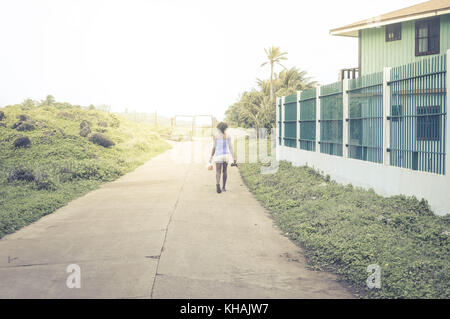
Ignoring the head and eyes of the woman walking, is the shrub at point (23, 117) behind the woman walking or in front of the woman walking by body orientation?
in front

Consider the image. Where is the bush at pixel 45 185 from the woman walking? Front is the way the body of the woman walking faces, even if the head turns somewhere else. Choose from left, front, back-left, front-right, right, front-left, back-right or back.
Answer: left

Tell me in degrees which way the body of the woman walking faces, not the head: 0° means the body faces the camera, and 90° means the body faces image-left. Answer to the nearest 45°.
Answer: approximately 180°

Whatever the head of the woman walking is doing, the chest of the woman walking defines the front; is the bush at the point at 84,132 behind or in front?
in front

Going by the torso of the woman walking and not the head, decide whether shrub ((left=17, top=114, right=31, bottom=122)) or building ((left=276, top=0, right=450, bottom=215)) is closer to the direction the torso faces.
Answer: the shrub

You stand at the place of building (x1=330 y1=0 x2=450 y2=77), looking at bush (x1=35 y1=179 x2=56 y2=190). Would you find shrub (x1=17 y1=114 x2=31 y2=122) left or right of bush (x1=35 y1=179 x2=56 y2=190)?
right

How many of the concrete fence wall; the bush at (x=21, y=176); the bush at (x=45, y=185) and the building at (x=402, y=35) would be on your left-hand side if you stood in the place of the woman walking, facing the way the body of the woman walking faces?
2

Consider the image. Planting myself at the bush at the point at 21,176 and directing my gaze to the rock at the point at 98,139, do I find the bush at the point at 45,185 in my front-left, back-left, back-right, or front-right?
back-right

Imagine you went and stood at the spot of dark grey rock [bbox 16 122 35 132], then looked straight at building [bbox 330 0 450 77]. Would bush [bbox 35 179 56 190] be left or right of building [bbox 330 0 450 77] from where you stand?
right

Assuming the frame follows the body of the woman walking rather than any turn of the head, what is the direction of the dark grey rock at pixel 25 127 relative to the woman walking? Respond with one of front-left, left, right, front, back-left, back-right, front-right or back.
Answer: front-left

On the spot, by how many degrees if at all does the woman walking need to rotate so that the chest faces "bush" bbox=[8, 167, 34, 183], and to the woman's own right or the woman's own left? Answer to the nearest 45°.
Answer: approximately 90° to the woman's own left

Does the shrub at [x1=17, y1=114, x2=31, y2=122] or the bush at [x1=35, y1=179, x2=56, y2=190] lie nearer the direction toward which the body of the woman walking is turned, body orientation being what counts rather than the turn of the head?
the shrub
